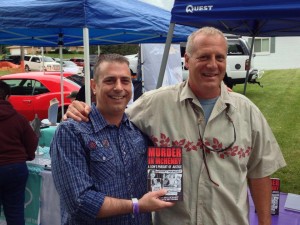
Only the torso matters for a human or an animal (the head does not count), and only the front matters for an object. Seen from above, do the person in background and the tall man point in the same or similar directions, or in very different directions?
very different directions

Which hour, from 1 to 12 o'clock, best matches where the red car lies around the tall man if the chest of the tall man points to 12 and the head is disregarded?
The red car is roughly at 5 o'clock from the tall man.

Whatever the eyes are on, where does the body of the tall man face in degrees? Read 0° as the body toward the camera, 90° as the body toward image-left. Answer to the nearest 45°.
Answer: approximately 0°

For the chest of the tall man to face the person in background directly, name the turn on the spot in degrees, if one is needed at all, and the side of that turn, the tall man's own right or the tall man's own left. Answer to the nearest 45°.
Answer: approximately 135° to the tall man's own right
